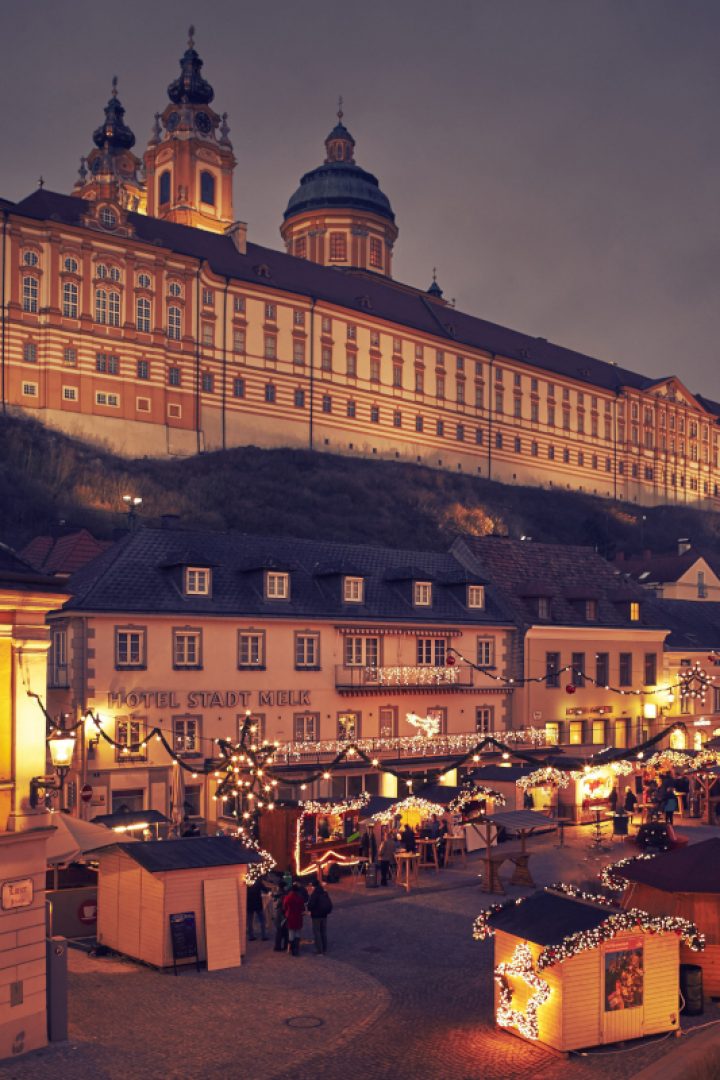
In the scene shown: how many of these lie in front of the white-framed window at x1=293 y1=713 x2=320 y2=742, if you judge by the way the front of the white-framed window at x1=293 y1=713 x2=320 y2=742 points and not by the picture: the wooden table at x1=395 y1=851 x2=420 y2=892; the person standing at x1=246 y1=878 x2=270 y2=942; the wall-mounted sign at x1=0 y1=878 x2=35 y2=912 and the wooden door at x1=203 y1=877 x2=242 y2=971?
4

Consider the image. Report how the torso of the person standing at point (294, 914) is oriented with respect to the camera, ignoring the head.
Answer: away from the camera

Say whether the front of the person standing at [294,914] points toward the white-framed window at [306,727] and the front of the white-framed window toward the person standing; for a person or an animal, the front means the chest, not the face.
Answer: yes

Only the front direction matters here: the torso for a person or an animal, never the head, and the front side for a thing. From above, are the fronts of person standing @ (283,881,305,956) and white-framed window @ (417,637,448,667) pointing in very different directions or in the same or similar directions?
very different directions

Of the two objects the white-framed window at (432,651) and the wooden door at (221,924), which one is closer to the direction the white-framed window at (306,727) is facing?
the wooden door

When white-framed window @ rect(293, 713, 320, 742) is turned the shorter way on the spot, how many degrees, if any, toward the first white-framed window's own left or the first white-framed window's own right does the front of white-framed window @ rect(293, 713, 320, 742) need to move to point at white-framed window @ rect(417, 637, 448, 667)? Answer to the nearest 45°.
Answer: approximately 135° to the first white-framed window's own left

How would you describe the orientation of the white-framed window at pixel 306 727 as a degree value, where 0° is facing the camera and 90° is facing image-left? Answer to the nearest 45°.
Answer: approximately 0°

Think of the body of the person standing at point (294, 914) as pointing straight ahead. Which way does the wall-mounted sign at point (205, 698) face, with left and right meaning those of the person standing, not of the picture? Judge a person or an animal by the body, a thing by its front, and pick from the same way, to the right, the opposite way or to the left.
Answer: the opposite way
